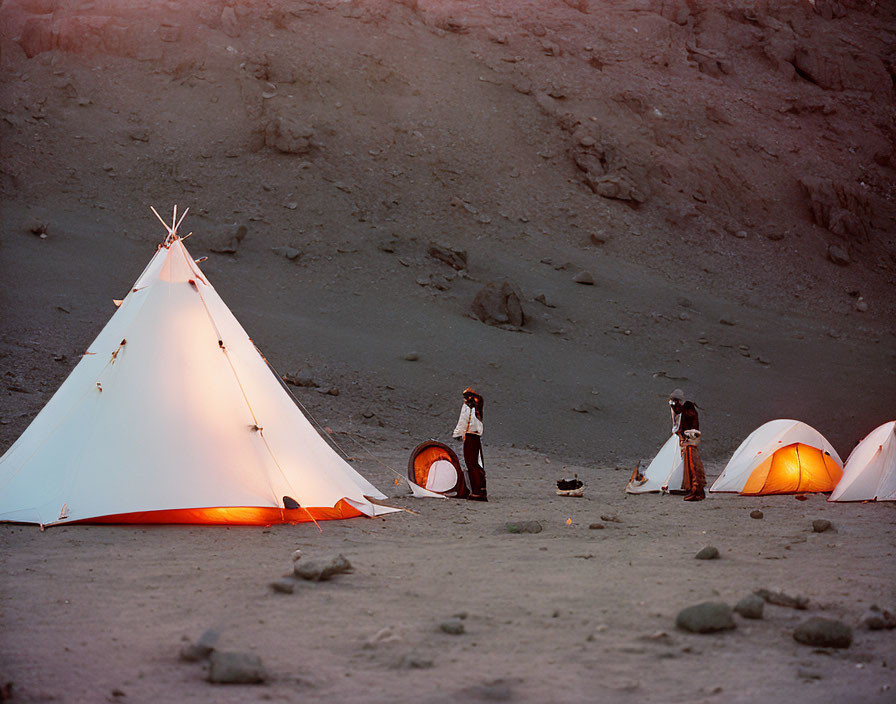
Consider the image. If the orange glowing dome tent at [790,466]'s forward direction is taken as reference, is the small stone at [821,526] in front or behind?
in front

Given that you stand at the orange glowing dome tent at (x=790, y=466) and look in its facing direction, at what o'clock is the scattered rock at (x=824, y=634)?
The scattered rock is roughly at 12 o'clock from the orange glowing dome tent.

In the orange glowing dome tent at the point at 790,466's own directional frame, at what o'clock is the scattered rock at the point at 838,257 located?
The scattered rock is roughly at 6 o'clock from the orange glowing dome tent.

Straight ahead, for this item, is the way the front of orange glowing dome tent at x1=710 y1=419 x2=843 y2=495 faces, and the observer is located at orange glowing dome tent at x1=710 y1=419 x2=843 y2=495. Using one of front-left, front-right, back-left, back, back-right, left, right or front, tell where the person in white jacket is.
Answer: front-right

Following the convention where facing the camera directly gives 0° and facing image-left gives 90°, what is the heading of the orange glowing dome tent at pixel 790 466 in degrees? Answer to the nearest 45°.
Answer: approximately 0°

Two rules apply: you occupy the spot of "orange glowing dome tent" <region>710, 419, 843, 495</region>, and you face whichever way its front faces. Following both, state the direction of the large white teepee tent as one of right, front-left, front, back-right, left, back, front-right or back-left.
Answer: front-right

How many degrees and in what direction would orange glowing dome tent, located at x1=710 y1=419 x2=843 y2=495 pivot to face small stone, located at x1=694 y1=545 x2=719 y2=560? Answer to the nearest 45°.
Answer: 0° — it already faces it

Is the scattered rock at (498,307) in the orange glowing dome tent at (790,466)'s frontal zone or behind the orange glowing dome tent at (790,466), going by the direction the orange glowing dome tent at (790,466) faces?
behind

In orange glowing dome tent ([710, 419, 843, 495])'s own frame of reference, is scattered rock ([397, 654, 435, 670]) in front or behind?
in front

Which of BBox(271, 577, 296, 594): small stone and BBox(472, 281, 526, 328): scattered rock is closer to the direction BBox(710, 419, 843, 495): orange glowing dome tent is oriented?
the small stone

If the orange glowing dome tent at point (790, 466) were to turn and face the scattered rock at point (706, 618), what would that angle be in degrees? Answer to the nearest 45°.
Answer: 0° — it already faces it

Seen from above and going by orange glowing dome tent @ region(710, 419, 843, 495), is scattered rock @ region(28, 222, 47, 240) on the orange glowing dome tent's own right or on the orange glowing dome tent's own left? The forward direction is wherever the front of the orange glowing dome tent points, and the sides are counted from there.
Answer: on the orange glowing dome tent's own right

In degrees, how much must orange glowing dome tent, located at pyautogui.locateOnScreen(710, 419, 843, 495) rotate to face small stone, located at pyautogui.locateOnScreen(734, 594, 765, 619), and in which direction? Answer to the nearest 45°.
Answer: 0° — it already faces it

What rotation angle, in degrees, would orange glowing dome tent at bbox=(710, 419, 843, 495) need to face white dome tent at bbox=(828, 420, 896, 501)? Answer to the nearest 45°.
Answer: approximately 45° to its left

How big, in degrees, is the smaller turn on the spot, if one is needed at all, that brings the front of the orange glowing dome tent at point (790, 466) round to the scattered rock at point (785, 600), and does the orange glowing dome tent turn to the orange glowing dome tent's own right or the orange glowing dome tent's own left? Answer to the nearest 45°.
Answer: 0° — it already faces it
